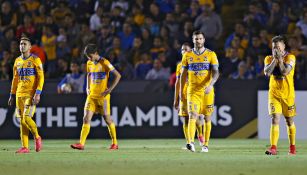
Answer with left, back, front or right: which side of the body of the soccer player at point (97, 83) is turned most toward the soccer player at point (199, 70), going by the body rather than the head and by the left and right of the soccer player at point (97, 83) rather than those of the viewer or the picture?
left

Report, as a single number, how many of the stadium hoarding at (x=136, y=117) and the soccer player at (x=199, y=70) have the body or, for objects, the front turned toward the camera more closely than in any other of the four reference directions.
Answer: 2

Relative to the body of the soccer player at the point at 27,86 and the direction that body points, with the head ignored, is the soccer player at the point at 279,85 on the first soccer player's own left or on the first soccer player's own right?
on the first soccer player's own left

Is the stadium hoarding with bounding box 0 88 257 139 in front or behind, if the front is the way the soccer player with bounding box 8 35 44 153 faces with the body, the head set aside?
behind

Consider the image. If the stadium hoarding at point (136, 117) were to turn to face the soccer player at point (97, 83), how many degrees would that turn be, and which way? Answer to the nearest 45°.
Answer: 0° — it already faces them

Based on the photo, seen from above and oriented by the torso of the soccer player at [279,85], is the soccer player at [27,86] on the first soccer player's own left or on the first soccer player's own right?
on the first soccer player's own right
